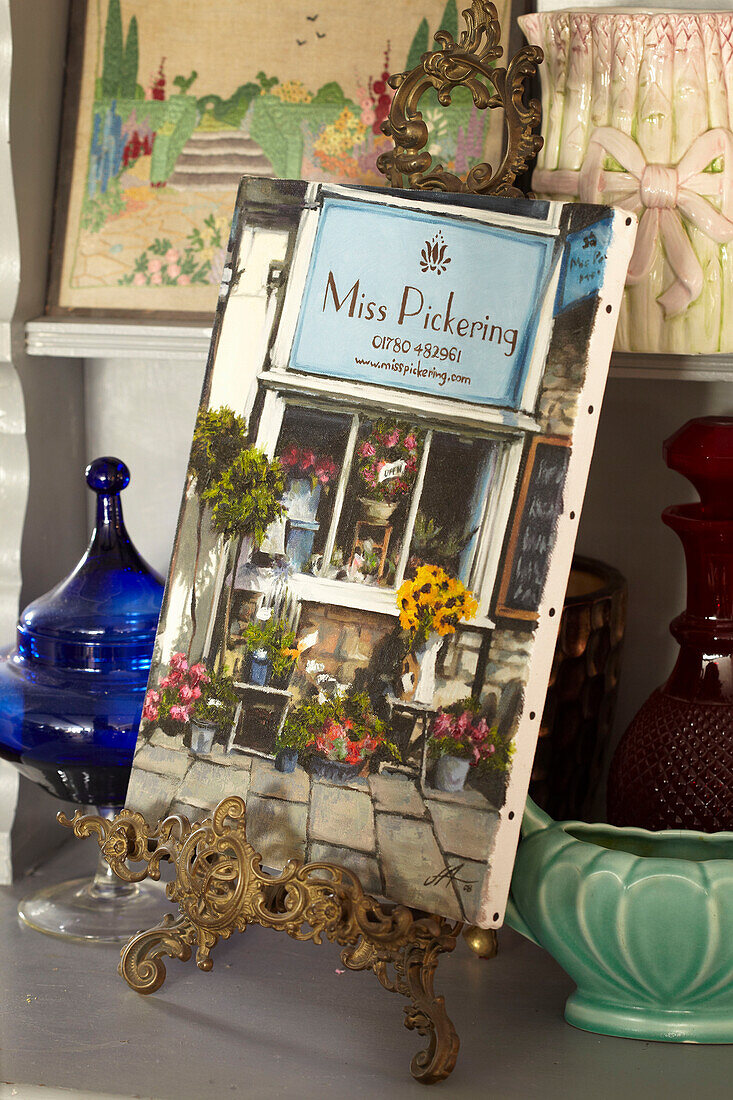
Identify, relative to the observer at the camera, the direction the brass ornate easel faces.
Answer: facing the viewer and to the left of the viewer

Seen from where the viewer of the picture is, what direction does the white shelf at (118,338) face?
facing the viewer
